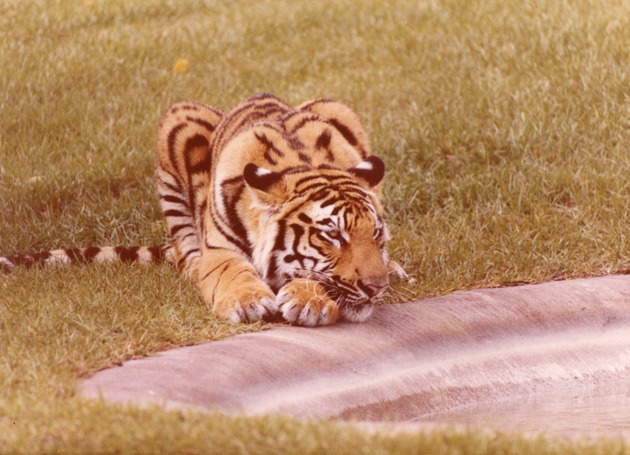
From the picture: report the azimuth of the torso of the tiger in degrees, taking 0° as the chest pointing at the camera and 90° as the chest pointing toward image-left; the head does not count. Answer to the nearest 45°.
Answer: approximately 0°
